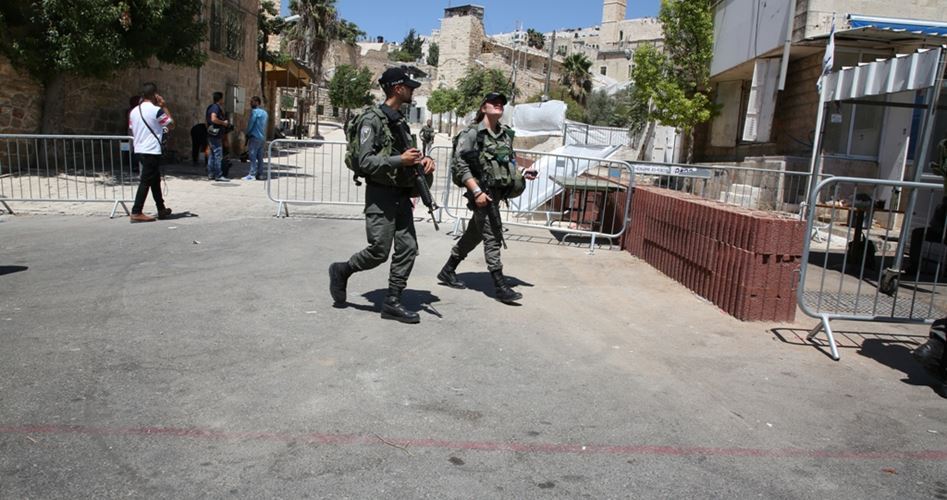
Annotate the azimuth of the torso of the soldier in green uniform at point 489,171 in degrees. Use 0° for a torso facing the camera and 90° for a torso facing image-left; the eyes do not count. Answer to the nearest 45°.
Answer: approximately 315°

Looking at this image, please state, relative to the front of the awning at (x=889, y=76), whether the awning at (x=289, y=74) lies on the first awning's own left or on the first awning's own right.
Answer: on the first awning's own right

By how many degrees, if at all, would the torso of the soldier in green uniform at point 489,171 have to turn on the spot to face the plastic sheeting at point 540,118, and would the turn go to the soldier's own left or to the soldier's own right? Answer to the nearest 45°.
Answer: approximately 135° to the soldier's own left

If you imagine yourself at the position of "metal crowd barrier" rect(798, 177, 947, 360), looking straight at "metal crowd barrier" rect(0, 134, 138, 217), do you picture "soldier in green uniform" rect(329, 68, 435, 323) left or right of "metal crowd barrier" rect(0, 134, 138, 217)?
left

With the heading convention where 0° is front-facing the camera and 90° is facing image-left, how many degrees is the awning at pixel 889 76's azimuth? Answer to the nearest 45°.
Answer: approximately 45°
